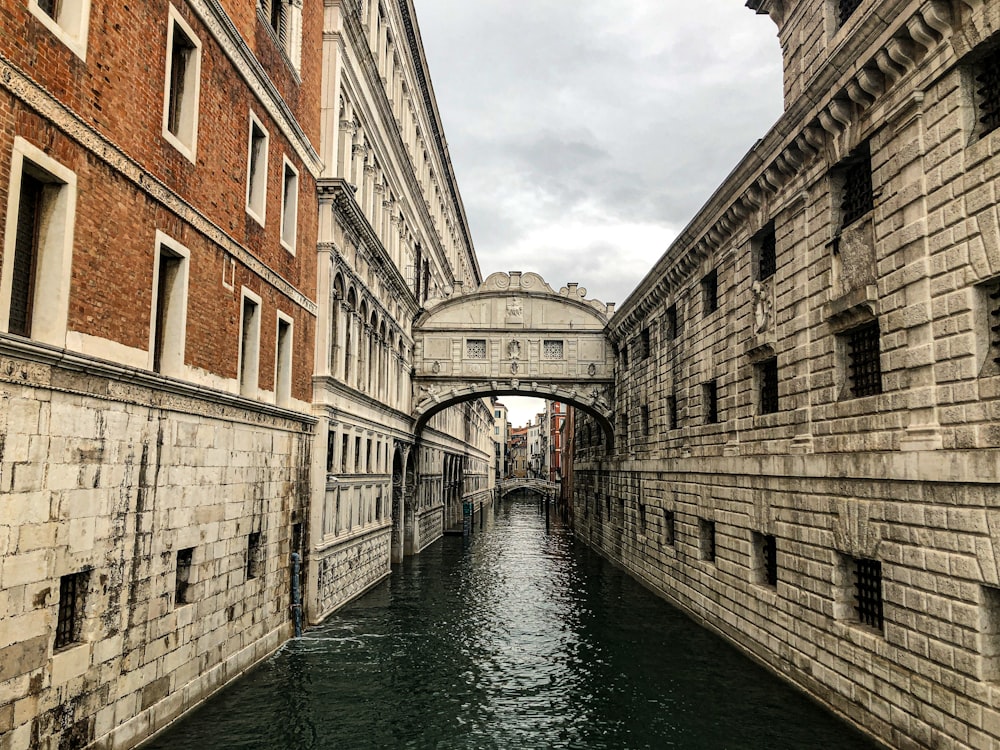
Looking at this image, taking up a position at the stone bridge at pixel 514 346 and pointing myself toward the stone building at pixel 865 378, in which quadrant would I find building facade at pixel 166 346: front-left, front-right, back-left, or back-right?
front-right

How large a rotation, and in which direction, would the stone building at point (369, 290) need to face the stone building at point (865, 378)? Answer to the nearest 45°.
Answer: approximately 45° to its right

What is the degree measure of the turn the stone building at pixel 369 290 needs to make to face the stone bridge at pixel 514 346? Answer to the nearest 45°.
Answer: approximately 45° to its left

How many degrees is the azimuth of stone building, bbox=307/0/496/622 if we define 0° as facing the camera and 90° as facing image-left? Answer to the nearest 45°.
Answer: approximately 270°

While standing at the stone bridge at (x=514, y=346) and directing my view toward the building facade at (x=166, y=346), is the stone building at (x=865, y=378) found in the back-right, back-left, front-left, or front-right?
front-left
